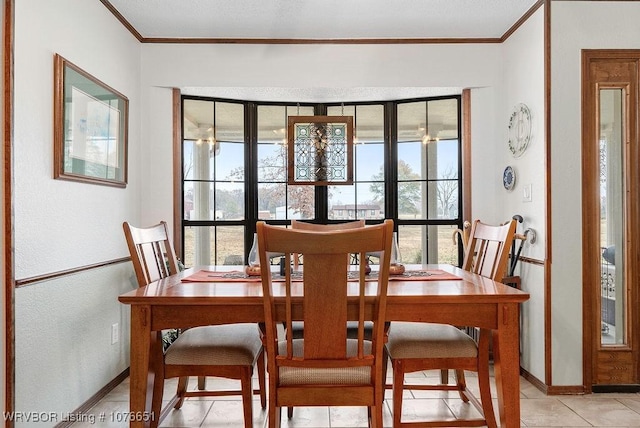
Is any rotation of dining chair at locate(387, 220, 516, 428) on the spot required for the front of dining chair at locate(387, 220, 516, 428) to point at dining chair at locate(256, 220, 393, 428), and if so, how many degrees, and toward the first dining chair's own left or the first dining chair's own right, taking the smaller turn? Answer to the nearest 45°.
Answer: approximately 45° to the first dining chair's own left

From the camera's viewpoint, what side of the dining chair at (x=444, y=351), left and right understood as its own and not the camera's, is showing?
left

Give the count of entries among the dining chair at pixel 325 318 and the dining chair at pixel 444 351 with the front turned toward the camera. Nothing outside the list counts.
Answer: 0

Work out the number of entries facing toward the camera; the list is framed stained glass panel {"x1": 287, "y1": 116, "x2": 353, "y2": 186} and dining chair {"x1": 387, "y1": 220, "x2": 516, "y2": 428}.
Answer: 1

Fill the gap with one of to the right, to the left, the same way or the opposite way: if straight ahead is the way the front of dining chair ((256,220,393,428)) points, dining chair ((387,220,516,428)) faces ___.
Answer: to the left

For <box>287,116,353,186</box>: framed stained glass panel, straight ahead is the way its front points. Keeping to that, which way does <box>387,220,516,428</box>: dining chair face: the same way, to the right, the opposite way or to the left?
to the right

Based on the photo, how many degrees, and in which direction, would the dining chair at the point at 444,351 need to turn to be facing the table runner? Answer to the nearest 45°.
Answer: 0° — it already faces it

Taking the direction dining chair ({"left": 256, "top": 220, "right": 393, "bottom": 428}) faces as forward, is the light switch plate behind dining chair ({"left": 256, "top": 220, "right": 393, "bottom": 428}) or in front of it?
in front

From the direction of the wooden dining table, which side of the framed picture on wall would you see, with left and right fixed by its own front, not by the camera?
front

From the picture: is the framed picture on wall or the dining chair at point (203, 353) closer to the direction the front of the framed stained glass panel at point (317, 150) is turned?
the dining chair

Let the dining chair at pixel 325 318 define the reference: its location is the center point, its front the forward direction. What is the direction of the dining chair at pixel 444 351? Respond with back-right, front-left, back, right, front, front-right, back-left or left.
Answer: front-right

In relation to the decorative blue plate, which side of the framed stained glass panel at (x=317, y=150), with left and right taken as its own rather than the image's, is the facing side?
left

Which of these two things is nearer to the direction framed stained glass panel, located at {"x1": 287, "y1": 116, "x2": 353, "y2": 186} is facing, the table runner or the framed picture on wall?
the table runner

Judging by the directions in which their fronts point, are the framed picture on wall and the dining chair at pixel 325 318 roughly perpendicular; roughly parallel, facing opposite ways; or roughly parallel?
roughly perpendicular

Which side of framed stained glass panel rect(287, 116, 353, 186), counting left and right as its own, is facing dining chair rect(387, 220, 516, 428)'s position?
front

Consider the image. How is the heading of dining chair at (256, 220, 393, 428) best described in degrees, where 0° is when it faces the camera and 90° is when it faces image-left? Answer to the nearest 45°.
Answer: approximately 180°

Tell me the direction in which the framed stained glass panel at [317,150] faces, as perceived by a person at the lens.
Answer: facing the viewer

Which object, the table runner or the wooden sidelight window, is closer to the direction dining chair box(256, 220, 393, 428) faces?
the table runner
